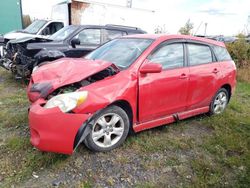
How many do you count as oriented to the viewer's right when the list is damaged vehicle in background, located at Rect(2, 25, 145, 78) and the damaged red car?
0

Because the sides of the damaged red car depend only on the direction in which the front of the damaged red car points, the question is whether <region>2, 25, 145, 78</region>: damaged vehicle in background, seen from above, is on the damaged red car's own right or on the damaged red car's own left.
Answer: on the damaged red car's own right

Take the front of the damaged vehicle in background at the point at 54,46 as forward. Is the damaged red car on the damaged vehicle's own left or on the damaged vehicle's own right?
on the damaged vehicle's own left

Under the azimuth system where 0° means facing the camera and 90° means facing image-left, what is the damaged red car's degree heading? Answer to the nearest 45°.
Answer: approximately 45°

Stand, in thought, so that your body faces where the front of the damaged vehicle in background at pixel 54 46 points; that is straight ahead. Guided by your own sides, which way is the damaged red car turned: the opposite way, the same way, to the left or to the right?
the same way

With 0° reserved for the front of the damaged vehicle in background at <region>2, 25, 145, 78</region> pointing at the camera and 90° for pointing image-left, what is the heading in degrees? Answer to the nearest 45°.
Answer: approximately 45°
